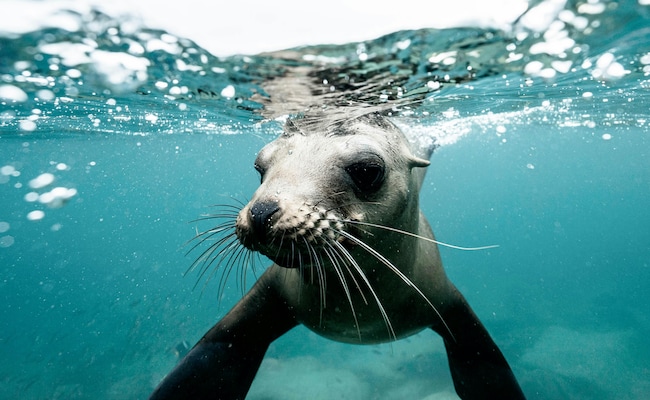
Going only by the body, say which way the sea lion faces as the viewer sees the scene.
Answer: toward the camera
